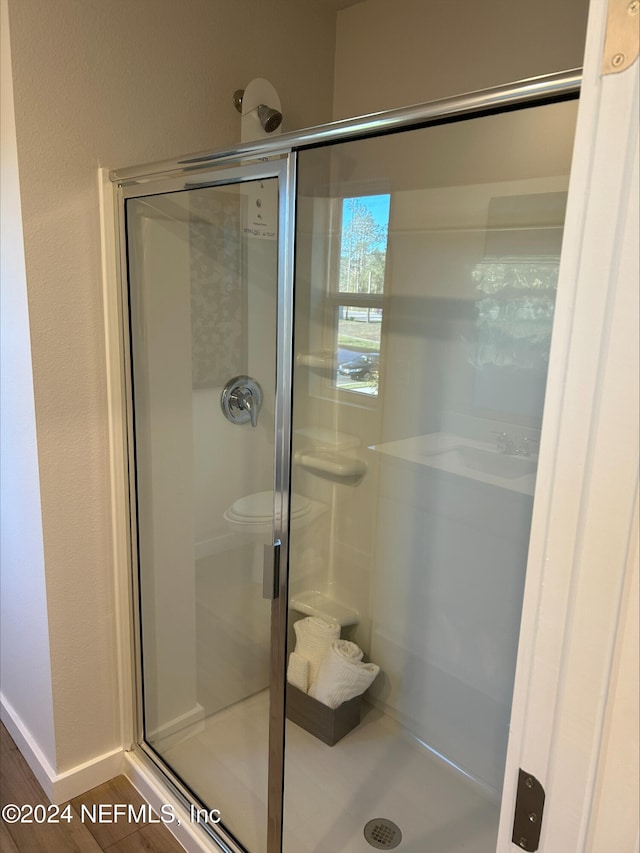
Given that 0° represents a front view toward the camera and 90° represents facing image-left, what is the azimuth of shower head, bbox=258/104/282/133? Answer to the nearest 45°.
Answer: approximately 315°

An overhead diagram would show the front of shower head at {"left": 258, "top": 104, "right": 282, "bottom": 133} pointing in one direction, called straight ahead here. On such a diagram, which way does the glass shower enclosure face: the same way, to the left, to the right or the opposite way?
to the right

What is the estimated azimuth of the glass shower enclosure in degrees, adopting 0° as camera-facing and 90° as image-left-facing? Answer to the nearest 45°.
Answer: approximately 45°
